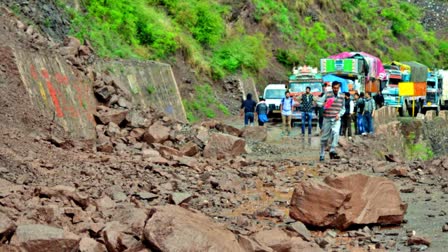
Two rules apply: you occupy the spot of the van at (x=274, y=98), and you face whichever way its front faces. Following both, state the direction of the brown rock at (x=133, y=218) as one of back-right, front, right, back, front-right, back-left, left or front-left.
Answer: front

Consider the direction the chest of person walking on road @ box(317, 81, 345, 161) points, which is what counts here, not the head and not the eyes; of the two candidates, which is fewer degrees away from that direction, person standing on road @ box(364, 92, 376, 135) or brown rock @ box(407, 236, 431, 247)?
the brown rock

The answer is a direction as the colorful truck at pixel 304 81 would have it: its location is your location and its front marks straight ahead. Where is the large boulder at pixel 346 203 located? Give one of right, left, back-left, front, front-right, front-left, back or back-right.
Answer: front

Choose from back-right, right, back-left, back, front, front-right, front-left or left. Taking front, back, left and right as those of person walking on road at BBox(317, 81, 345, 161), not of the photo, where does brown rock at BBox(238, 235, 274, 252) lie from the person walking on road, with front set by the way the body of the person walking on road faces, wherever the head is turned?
front

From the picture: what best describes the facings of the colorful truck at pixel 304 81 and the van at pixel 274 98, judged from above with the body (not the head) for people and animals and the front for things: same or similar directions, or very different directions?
same or similar directions

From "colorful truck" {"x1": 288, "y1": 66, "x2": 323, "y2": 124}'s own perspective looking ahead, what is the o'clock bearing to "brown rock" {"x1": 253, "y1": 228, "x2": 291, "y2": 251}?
The brown rock is roughly at 12 o'clock from the colorful truck.

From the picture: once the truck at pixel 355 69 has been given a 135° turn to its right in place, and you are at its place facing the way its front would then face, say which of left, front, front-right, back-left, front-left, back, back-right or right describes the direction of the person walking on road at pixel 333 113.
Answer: back

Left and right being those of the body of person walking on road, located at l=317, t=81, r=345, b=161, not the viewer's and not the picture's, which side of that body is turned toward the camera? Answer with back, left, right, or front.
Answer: front

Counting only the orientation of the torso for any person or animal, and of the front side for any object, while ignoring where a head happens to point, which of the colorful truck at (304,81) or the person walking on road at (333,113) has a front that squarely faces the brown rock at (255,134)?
the colorful truck

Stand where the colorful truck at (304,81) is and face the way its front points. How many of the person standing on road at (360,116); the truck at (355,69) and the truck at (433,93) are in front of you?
1

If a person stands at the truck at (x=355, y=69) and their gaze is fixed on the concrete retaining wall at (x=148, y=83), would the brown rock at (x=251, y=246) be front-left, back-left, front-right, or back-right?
front-left

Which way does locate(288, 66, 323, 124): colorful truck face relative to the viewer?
toward the camera

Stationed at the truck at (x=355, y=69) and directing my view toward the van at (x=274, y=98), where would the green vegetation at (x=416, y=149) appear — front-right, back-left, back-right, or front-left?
front-left

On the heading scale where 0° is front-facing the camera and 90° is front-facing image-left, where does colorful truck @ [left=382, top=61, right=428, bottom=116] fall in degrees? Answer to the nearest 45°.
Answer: approximately 45°

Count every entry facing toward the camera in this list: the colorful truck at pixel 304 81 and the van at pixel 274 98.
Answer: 2

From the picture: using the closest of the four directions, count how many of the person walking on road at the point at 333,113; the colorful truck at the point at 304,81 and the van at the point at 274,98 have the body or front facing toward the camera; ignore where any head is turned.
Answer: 3

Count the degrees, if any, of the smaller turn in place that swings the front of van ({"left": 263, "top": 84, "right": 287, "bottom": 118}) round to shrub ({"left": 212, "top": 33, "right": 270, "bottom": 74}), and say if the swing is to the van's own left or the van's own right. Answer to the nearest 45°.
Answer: approximately 180°

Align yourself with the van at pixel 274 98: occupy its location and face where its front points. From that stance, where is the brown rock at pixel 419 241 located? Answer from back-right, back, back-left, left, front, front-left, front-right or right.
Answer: front

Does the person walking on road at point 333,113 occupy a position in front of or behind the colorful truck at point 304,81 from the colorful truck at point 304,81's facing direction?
in front
